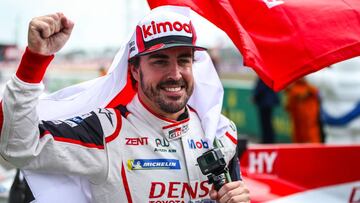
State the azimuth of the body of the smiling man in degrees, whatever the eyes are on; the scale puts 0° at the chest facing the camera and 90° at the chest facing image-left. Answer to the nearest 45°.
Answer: approximately 315°

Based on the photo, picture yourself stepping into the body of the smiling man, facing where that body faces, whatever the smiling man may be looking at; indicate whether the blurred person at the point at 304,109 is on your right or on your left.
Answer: on your left

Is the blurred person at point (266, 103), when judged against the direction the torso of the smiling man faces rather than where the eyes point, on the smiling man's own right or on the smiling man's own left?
on the smiling man's own left
